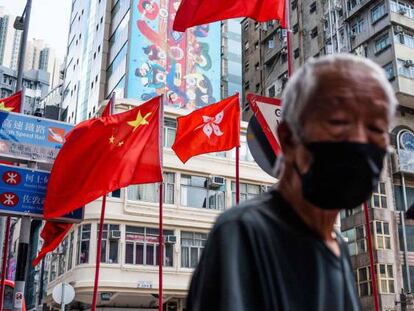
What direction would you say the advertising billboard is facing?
toward the camera

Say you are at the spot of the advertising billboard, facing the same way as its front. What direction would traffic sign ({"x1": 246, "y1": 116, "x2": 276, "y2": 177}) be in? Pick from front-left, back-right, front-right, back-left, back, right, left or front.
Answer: front

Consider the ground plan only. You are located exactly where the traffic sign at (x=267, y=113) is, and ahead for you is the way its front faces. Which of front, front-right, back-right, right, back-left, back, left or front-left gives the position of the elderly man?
front

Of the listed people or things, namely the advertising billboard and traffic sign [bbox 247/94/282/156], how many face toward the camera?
2

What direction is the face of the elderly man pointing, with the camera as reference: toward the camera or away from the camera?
toward the camera

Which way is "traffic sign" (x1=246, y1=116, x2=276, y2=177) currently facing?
away from the camera

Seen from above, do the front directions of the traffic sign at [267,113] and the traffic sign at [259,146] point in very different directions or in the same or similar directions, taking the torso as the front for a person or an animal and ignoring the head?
very different directions
